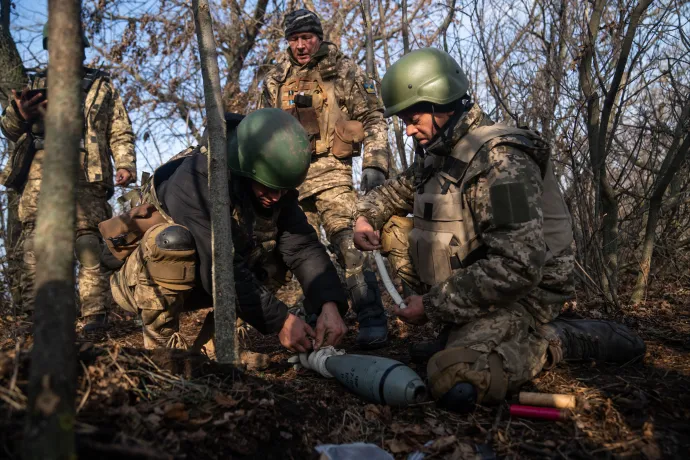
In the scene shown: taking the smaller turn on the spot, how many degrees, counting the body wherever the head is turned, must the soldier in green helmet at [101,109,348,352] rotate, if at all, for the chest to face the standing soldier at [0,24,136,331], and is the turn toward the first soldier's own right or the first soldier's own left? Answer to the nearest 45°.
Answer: approximately 180°

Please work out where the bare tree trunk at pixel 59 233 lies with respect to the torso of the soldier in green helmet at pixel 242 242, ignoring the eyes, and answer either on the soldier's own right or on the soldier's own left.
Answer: on the soldier's own right

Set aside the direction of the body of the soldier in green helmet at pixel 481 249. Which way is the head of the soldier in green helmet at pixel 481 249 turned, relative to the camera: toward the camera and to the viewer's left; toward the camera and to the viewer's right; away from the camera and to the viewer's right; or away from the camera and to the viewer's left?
toward the camera and to the viewer's left

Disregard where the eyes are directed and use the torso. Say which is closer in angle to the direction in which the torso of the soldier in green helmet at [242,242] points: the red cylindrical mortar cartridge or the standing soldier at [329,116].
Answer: the red cylindrical mortar cartridge

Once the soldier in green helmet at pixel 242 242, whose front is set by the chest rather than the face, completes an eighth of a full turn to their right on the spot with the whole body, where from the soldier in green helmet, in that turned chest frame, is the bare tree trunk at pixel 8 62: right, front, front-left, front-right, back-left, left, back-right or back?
back-right

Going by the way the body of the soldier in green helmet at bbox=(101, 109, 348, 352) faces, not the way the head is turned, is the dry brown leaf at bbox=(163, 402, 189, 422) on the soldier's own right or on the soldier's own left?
on the soldier's own right

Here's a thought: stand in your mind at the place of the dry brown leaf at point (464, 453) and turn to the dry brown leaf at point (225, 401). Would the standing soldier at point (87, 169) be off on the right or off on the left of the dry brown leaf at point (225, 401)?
right

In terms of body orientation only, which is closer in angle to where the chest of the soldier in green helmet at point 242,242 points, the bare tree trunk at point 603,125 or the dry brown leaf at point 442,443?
the dry brown leaf

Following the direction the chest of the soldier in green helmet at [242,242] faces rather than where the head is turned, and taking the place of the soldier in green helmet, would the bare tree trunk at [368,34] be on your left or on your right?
on your left

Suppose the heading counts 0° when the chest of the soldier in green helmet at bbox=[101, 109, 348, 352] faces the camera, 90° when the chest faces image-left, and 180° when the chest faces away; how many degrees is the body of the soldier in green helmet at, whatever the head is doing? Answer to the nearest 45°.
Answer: approximately 315°

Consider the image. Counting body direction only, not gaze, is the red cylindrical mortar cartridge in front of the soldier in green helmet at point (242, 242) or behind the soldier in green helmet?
in front

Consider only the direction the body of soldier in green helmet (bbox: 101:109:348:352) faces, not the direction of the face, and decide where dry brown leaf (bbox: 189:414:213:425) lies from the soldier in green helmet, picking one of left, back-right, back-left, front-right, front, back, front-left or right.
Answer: front-right

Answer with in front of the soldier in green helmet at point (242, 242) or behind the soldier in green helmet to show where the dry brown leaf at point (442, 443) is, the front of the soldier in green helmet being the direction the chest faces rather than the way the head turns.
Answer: in front

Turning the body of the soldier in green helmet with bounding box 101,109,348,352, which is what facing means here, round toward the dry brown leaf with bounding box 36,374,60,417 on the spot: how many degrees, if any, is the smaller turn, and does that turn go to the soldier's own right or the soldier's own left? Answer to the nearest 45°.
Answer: approximately 45° to the soldier's own right

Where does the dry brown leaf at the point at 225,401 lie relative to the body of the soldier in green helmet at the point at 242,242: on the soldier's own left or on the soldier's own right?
on the soldier's own right

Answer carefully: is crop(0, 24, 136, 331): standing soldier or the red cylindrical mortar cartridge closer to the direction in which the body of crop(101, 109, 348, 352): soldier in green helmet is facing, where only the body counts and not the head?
the red cylindrical mortar cartridge
